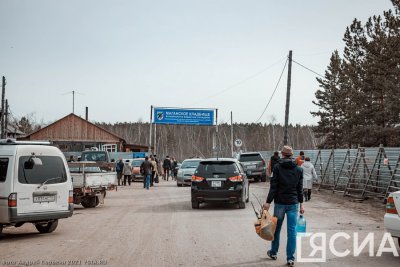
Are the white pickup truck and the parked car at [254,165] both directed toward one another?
no

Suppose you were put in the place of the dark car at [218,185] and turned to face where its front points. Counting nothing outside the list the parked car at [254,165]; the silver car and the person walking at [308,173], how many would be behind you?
0

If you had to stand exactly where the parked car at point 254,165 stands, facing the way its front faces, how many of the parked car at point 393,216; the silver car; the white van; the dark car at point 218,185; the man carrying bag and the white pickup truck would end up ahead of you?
0

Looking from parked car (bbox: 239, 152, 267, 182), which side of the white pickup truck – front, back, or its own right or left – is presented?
right

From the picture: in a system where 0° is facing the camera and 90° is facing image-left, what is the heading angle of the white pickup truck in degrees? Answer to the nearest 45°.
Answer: approximately 135°

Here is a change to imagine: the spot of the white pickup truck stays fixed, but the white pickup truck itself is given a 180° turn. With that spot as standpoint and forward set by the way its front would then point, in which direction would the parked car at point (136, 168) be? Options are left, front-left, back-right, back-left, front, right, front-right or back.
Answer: back-left

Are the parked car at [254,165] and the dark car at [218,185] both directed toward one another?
no

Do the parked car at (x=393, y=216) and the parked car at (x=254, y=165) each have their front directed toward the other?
no

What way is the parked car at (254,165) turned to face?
away from the camera

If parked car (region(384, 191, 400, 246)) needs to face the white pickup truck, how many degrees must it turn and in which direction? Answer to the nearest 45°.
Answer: approximately 90° to its left

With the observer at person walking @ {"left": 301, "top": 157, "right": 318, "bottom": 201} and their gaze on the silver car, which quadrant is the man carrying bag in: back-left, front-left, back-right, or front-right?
back-left

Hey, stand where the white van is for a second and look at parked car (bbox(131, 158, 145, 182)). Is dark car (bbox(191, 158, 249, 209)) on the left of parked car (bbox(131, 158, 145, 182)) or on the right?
right

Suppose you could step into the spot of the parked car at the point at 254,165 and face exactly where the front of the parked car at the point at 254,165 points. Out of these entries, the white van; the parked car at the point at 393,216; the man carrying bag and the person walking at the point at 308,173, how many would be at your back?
4

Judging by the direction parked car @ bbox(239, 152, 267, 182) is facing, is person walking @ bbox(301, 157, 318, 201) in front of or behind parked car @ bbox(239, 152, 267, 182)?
behind

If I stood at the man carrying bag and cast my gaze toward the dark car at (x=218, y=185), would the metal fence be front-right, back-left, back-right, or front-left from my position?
front-right

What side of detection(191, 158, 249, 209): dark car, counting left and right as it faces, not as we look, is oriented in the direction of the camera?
back

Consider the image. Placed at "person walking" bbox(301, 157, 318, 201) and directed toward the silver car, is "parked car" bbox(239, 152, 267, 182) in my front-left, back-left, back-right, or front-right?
front-right
